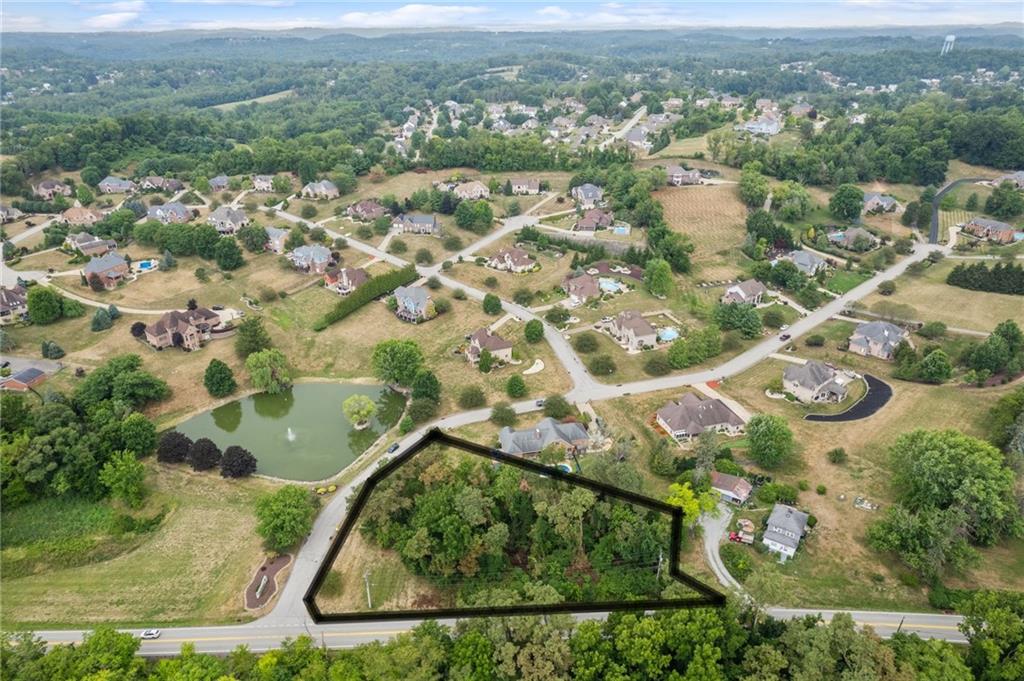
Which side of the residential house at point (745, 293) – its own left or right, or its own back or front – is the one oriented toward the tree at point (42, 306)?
right

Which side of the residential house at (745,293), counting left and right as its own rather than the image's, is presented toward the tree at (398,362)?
right

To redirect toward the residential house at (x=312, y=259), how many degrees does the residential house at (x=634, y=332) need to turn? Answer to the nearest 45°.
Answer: approximately 45° to its right

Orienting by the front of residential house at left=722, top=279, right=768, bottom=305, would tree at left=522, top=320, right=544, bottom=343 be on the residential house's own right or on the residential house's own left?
on the residential house's own right

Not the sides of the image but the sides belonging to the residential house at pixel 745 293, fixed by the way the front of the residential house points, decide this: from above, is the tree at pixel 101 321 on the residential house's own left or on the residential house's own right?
on the residential house's own right

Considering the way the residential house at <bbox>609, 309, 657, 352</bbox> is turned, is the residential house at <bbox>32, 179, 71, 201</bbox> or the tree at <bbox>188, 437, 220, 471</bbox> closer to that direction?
the tree

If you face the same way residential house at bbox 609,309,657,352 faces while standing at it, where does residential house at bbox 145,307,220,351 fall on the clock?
residential house at bbox 145,307,220,351 is roughly at 1 o'clock from residential house at bbox 609,309,657,352.

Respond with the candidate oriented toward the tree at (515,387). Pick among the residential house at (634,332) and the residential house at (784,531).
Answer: the residential house at (634,332)

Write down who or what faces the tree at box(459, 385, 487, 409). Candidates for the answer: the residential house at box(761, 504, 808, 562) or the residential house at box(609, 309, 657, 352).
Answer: the residential house at box(609, 309, 657, 352)

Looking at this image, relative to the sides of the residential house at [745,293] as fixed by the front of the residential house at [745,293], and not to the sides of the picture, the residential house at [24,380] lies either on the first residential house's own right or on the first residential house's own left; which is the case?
on the first residential house's own right

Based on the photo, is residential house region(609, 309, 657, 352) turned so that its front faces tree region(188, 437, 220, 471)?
yes
